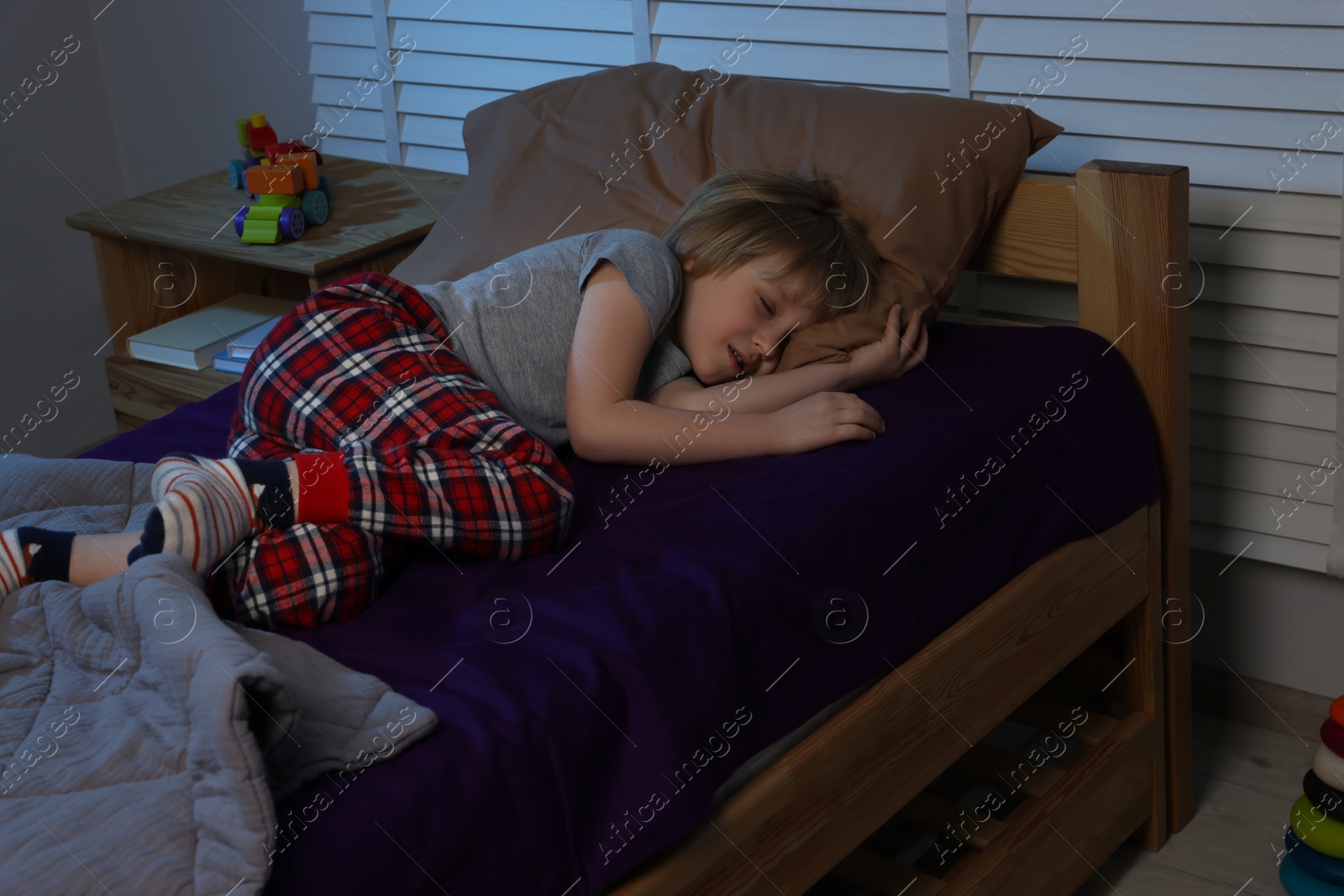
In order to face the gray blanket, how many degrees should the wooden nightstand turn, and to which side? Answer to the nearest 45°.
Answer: approximately 45° to its left

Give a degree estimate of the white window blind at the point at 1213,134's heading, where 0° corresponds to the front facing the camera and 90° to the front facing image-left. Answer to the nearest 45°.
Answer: approximately 45°

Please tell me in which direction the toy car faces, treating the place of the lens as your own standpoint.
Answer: facing the viewer and to the left of the viewer

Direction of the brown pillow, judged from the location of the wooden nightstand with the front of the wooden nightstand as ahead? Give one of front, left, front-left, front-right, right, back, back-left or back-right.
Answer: left

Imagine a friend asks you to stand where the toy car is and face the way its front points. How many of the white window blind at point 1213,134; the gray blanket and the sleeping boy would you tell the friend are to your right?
0

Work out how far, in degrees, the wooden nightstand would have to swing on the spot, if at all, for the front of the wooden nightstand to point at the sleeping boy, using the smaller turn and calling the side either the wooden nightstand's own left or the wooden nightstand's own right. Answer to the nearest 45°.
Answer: approximately 45° to the wooden nightstand's own left

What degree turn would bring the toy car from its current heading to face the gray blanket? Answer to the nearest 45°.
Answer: approximately 45° to its left

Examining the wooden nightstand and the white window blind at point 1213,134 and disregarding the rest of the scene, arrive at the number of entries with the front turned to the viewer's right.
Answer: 0

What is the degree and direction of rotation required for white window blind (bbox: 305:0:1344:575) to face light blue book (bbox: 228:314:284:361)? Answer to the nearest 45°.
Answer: approximately 45° to its right

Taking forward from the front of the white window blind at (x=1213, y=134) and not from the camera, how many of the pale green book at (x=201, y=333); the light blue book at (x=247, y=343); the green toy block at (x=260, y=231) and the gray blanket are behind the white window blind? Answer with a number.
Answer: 0

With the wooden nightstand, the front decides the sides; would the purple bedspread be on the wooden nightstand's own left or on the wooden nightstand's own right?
on the wooden nightstand's own left

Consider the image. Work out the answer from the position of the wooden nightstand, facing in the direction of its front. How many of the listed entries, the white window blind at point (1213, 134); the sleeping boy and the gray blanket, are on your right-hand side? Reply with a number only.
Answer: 0

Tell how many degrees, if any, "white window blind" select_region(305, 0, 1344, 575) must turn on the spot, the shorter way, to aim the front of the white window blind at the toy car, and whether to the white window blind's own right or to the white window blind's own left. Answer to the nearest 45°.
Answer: approximately 45° to the white window blind's own right

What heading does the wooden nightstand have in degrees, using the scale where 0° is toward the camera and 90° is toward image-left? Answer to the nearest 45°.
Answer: approximately 45°

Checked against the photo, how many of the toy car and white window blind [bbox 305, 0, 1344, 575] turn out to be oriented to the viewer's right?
0

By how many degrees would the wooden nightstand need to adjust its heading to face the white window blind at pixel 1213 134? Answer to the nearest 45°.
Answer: approximately 90° to its left

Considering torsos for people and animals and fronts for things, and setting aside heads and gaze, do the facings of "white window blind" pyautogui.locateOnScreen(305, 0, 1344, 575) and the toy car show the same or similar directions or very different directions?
same or similar directions

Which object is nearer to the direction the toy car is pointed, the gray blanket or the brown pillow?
the gray blanket

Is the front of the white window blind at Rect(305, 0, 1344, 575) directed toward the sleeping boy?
yes
